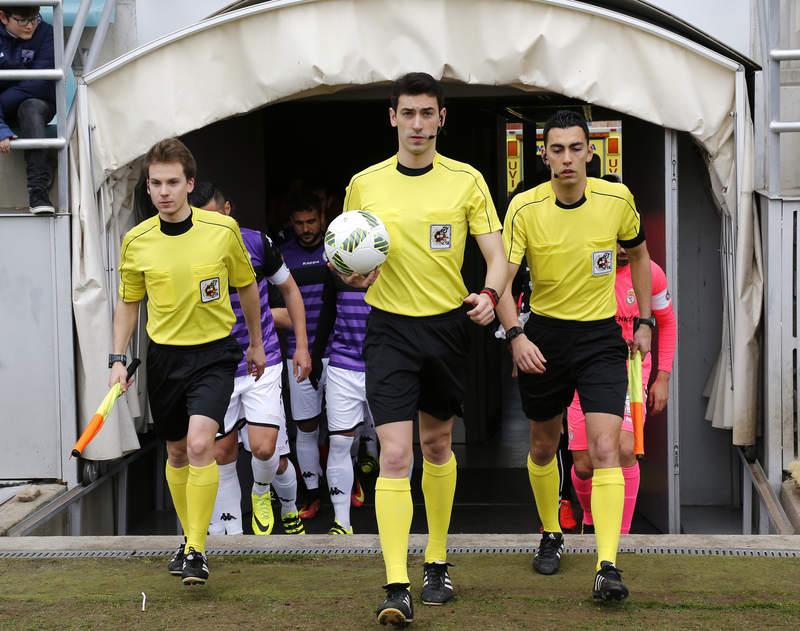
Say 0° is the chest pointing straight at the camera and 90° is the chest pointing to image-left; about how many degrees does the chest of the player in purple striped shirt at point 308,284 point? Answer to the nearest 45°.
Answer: approximately 0°

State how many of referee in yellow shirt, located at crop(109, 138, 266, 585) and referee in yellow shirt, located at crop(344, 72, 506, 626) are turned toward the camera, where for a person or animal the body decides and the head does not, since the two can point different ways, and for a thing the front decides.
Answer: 2

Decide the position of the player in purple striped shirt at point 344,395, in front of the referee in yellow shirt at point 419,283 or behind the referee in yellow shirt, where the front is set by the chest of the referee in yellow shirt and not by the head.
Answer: behind

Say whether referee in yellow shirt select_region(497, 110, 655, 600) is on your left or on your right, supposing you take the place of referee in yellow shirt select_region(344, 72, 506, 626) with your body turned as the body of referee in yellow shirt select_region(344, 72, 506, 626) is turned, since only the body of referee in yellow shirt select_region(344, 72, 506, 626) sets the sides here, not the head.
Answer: on your left

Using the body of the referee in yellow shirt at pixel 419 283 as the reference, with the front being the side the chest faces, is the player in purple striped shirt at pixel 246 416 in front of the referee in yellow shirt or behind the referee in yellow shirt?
behind

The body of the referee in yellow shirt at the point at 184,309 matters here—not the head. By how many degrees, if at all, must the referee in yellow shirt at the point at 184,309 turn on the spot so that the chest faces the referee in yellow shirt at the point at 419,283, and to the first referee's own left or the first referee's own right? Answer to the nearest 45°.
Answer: approximately 45° to the first referee's own left

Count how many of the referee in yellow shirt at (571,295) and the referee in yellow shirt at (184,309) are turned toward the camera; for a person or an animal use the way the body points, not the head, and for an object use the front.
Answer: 2
